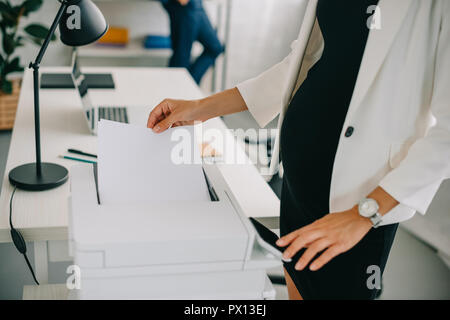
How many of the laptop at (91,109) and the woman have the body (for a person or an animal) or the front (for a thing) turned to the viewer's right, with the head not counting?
1

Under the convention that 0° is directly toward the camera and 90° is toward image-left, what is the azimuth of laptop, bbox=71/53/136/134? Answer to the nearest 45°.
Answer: approximately 270°

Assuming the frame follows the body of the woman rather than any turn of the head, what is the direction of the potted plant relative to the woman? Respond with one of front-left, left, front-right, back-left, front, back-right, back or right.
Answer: right

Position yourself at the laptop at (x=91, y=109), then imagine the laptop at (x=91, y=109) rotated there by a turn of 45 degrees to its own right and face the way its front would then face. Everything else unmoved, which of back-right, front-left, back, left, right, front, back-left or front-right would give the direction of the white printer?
front-right

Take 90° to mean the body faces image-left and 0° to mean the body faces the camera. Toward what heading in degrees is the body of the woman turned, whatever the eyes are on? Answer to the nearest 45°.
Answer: approximately 45°

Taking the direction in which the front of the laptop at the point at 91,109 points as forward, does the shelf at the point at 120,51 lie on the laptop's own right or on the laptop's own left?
on the laptop's own left

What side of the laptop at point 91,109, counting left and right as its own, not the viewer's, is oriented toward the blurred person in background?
left

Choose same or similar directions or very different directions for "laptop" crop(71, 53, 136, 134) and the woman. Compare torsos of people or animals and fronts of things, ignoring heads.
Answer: very different directions
